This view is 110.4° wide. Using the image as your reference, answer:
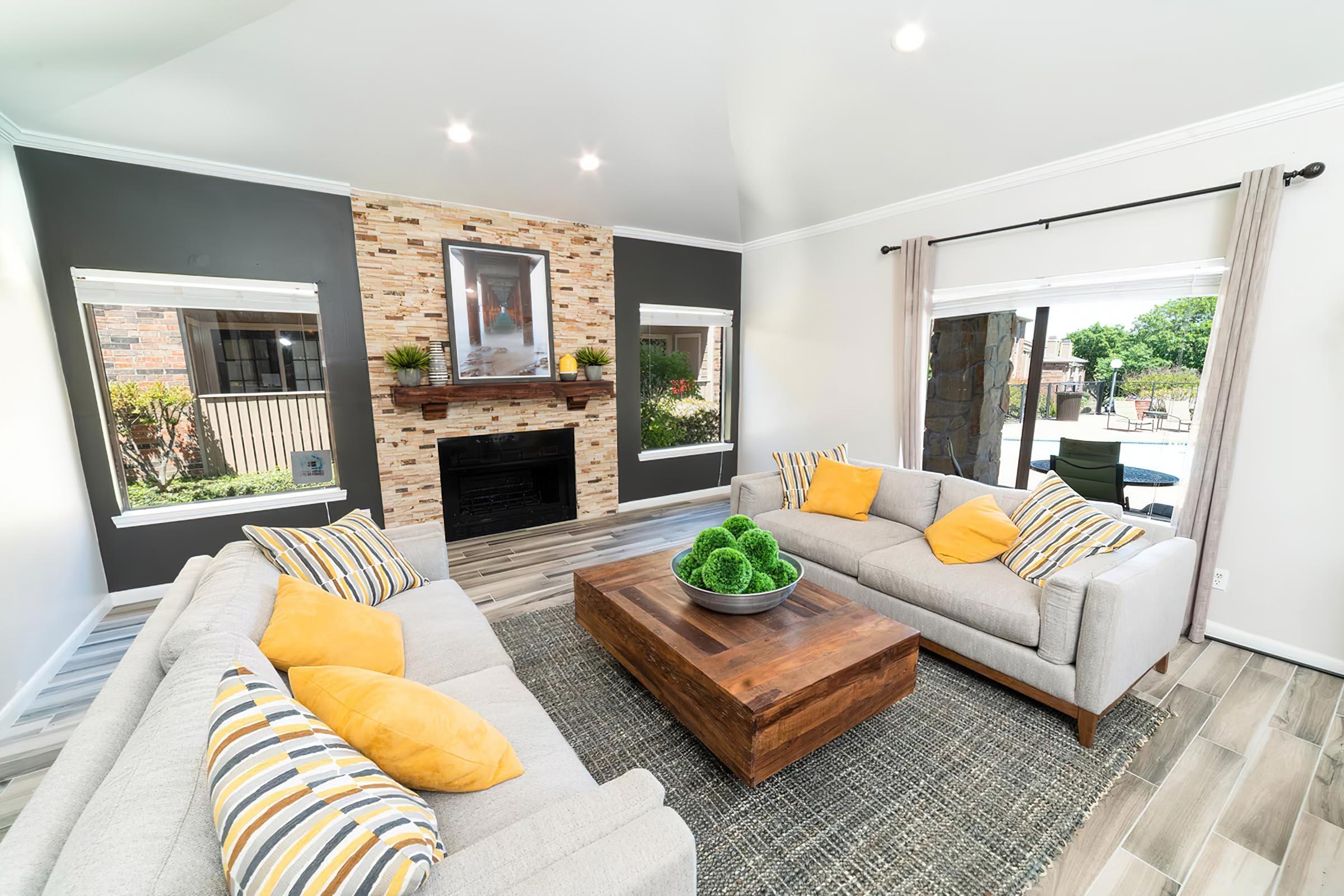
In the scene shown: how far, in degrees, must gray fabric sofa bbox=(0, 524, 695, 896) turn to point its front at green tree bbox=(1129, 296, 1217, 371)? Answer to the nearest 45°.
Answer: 0° — it already faces it

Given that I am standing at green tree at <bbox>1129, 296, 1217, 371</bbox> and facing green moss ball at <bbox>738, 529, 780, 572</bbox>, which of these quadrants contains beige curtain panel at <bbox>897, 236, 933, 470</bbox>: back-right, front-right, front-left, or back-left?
front-right

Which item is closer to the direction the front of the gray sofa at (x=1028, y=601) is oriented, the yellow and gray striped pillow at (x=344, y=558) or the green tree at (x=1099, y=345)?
the yellow and gray striped pillow

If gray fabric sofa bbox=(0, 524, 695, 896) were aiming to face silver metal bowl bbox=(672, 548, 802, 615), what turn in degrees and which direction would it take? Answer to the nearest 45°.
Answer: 0° — it already faces it

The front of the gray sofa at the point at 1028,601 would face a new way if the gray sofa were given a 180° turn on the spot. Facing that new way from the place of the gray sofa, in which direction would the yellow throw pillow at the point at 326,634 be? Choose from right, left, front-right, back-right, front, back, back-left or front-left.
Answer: back

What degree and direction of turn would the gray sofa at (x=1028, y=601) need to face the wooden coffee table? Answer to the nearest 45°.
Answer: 0° — it already faces it

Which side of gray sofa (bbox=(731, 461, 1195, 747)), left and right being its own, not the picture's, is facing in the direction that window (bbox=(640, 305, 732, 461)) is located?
right

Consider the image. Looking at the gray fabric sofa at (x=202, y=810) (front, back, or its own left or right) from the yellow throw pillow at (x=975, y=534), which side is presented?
front

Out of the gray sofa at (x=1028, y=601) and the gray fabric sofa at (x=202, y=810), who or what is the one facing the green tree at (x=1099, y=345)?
the gray fabric sofa

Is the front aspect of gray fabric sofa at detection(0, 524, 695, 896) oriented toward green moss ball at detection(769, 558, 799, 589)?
yes

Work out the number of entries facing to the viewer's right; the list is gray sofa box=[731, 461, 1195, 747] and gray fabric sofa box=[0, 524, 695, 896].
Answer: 1

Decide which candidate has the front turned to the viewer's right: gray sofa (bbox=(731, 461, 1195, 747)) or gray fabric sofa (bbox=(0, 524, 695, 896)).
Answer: the gray fabric sofa

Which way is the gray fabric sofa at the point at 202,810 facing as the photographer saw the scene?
facing to the right of the viewer

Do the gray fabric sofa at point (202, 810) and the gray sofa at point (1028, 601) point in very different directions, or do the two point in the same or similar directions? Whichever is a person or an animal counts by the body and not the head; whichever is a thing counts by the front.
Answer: very different directions

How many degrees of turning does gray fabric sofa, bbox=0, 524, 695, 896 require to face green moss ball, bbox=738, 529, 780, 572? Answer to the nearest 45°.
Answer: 0° — it already faces it

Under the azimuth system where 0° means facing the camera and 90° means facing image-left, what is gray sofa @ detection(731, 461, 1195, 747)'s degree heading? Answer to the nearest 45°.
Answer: approximately 45°
